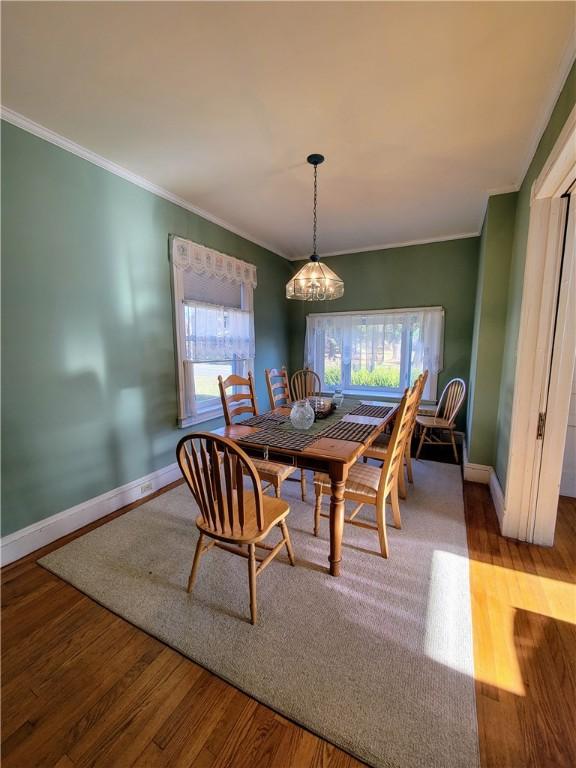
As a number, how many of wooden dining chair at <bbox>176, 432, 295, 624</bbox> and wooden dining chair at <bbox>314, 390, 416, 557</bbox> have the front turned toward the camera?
0

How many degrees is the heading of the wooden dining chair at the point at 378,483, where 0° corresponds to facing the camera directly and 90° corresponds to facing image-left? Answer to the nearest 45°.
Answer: approximately 135°

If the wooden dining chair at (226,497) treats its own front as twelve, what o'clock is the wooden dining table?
The wooden dining table is roughly at 1 o'clock from the wooden dining chair.

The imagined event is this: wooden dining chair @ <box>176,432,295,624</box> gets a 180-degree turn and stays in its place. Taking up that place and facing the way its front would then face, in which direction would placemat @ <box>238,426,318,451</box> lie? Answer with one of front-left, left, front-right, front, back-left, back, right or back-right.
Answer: back

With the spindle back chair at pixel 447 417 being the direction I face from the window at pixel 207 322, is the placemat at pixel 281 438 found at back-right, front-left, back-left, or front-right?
front-right

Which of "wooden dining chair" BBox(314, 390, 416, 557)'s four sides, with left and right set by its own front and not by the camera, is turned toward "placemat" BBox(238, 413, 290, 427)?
front

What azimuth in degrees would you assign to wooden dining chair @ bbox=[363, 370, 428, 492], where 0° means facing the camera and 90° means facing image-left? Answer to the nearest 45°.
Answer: approximately 135°

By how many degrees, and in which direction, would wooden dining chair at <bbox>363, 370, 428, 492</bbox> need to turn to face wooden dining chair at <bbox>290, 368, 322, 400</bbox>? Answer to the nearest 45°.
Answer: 0° — it already faces it

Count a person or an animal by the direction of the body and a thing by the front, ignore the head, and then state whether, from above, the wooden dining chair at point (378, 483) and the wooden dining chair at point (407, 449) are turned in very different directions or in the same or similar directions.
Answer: same or similar directions

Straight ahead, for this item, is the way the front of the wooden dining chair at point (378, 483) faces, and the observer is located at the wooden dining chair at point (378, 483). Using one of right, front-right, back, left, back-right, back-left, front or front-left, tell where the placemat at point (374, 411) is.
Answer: front-right

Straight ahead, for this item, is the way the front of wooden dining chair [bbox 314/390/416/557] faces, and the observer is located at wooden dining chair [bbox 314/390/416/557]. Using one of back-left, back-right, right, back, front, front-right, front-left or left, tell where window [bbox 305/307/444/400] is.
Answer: front-right

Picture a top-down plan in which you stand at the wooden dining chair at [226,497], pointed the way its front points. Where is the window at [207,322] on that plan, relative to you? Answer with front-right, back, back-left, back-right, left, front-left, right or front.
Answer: front-left

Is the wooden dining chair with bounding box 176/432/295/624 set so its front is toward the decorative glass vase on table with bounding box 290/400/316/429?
yes

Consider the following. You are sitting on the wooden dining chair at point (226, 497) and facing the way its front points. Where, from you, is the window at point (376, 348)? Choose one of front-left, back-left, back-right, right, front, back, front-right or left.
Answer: front

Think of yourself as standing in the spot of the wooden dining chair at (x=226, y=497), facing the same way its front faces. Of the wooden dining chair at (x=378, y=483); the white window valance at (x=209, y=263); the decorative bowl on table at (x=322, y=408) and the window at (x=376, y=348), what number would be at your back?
0
